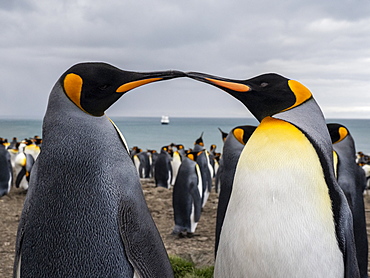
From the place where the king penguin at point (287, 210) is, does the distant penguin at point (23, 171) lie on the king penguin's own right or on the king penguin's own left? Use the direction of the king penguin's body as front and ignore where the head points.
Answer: on the king penguin's own right

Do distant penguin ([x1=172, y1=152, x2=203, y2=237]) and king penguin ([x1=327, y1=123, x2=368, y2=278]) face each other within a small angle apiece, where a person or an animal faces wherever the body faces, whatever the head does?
no

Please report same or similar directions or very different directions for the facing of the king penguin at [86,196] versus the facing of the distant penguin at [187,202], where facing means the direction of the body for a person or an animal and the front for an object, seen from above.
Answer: same or similar directions

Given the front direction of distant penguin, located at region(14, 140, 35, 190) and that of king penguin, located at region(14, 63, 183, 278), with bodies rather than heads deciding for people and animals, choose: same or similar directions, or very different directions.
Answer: very different directions

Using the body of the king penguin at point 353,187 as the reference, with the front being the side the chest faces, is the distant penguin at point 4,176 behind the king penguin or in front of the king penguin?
in front

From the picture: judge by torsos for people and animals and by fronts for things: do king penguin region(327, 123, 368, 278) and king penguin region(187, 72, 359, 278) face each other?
no

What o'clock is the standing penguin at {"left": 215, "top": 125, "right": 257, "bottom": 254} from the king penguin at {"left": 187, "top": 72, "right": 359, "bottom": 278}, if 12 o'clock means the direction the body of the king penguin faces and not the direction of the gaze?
The standing penguin is roughly at 4 o'clock from the king penguin.

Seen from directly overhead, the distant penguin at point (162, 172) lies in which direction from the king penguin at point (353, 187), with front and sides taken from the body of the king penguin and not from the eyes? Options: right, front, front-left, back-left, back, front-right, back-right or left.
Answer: front

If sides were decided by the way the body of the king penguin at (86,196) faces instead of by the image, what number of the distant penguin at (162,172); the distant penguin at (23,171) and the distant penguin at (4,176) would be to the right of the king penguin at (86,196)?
0

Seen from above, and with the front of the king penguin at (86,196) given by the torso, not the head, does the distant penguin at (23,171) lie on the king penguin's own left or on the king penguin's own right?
on the king penguin's own left

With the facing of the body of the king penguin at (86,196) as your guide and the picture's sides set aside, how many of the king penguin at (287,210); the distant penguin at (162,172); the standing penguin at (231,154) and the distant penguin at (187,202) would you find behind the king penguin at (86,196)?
0

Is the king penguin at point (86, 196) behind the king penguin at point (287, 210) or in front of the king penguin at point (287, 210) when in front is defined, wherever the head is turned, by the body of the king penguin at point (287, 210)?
in front

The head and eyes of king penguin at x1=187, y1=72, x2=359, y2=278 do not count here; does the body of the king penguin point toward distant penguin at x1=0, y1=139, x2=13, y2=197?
no

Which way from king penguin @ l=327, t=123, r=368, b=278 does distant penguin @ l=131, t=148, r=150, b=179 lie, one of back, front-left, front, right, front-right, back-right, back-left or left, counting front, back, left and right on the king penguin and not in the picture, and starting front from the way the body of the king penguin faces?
front

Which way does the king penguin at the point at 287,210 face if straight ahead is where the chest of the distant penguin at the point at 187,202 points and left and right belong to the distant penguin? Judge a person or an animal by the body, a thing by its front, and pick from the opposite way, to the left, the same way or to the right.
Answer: the opposite way

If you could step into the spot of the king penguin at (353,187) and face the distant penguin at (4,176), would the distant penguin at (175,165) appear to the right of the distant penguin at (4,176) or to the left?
right
